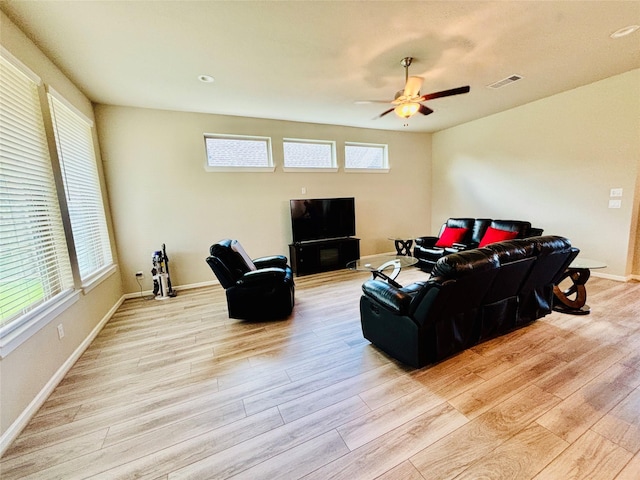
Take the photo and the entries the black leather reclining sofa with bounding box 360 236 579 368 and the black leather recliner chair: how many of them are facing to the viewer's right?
1

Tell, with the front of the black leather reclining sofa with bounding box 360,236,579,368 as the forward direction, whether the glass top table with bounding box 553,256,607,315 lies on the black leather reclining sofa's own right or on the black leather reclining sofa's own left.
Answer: on the black leather reclining sofa's own right

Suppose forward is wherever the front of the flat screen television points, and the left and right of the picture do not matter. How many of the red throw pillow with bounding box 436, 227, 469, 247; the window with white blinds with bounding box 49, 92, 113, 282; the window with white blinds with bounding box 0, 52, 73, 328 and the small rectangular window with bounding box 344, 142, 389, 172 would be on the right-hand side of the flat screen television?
2

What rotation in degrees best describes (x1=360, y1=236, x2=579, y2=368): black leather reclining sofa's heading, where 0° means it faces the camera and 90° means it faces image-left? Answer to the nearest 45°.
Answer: approximately 135°

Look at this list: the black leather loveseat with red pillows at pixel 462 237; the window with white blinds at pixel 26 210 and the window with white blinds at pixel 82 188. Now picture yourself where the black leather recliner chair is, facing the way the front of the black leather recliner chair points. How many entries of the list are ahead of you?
1

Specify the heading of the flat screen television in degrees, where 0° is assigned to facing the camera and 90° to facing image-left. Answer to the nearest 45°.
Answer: approximately 315°

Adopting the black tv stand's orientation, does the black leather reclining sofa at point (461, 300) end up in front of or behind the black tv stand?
in front

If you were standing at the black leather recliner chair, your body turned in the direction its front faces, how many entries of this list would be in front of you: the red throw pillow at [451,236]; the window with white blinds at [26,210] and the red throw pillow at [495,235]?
2

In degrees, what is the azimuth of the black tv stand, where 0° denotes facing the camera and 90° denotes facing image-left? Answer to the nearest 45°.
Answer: approximately 315°

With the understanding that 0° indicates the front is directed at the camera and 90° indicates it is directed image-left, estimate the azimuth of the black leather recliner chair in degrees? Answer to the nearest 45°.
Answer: approximately 270°

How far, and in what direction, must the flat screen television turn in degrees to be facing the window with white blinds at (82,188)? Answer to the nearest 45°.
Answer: approximately 90° to its right

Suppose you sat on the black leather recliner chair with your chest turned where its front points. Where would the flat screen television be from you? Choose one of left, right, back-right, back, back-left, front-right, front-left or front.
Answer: front-left

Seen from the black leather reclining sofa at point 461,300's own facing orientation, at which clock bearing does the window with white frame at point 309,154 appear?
The window with white frame is roughly at 12 o'clock from the black leather reclining sofa.
